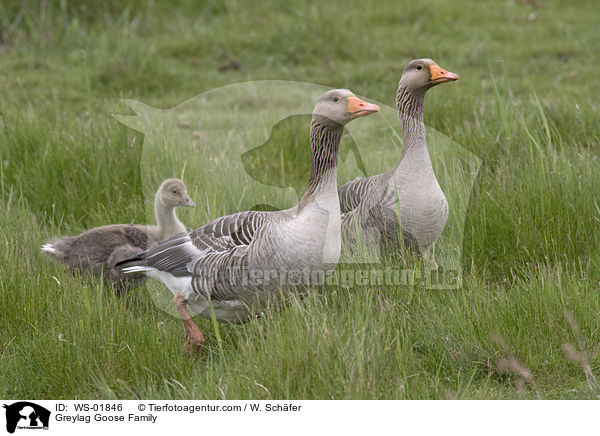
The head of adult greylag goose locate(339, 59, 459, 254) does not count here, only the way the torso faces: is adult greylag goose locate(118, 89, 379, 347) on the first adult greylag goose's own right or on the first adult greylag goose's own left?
on the first adult greylag goose's own right

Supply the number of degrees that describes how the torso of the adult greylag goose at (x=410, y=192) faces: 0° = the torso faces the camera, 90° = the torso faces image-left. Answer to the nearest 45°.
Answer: approximately 315°

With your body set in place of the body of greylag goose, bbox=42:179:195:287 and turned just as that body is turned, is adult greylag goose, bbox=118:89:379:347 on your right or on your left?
on your right

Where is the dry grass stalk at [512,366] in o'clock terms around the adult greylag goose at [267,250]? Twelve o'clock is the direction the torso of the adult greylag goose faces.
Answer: The dry grass stalk is roughly at 1 o'clock from the adult greylag goose.

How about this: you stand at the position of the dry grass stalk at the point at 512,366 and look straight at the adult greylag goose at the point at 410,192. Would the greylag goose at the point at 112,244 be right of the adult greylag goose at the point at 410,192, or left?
left

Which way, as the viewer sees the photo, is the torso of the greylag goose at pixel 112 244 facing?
to the viewer's right

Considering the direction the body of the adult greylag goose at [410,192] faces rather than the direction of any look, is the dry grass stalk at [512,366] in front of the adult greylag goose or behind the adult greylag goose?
in front

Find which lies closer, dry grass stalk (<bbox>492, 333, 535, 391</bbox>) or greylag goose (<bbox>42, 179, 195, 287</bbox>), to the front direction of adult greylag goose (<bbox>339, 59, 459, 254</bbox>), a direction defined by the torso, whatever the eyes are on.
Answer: the dry grass stalk

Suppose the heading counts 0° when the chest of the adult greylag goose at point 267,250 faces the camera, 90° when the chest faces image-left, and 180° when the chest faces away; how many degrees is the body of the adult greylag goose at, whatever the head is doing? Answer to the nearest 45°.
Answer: approximately 270°

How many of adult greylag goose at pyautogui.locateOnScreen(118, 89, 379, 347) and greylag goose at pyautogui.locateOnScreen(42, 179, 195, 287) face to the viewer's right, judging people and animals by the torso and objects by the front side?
2
